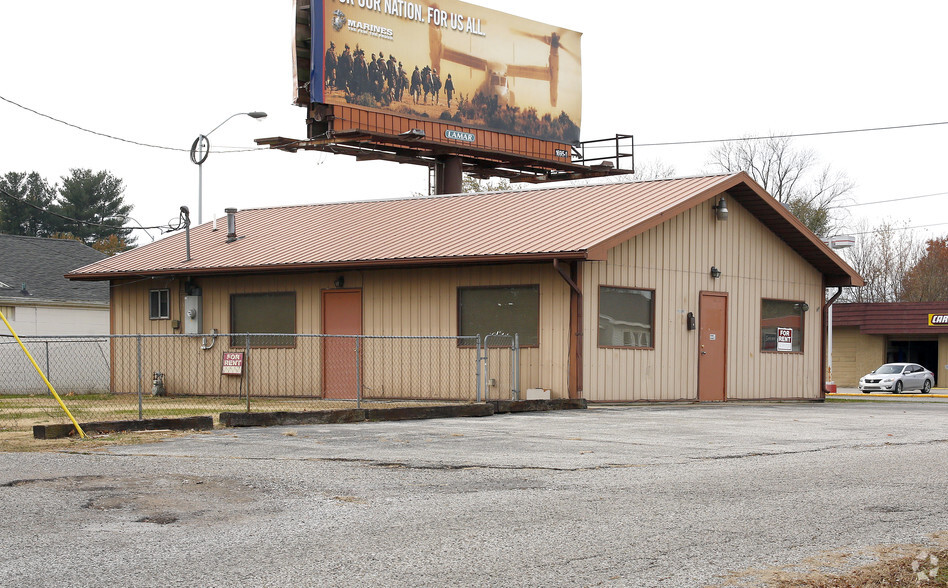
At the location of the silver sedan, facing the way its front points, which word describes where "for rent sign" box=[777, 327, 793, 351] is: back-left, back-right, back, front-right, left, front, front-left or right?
front-left

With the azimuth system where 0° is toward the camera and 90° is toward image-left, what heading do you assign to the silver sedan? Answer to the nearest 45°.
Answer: approximately 45°

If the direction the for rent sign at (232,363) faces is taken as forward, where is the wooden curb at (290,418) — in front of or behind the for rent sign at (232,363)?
in front

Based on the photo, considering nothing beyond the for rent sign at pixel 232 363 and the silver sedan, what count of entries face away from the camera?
0

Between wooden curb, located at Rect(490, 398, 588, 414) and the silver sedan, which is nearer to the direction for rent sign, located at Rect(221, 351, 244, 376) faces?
the wooden curb

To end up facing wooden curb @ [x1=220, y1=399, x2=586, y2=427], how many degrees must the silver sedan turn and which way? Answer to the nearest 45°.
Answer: approximately 45° to its left

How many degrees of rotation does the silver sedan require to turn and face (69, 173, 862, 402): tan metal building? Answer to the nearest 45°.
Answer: approximately 45° to its left

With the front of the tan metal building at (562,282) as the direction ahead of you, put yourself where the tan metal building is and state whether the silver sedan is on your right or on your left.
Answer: on your left

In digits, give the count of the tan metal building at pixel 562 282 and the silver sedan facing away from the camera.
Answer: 0
